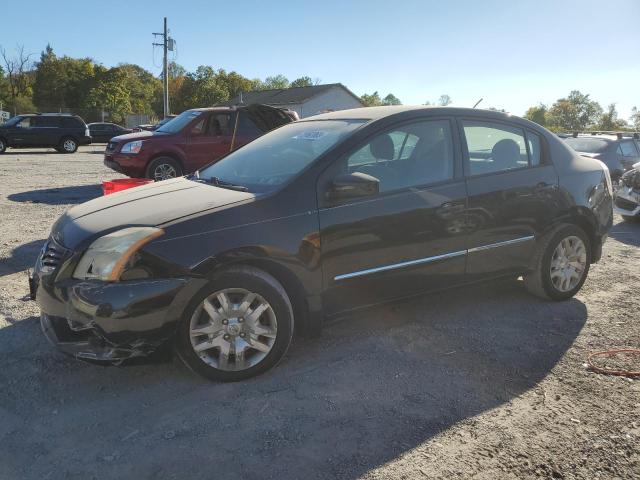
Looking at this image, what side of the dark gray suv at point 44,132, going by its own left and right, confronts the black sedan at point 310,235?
left

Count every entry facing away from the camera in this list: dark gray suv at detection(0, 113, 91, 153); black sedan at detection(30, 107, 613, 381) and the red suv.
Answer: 0

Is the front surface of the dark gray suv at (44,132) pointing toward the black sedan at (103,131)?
no

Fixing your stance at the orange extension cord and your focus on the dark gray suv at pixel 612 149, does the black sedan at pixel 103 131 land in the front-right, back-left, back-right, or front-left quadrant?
front-left

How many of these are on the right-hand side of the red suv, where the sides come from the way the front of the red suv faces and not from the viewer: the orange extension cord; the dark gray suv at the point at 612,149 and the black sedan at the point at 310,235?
0

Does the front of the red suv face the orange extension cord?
no

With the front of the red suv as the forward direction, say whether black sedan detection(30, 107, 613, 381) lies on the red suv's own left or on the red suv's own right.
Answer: on the red suv's own left

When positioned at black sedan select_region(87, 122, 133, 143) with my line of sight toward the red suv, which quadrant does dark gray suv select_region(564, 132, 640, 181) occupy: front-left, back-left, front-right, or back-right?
front-left

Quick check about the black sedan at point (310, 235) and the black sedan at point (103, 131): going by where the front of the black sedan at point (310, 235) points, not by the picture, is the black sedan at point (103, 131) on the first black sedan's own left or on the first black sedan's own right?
on the first black sedan's own right

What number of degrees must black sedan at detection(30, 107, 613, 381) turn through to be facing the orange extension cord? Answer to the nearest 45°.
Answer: approximately 135° to its left

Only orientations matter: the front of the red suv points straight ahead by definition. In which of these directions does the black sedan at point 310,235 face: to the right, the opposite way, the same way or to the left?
the same way

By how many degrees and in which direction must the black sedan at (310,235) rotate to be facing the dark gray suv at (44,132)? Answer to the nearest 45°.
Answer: approximately 90° to its right
